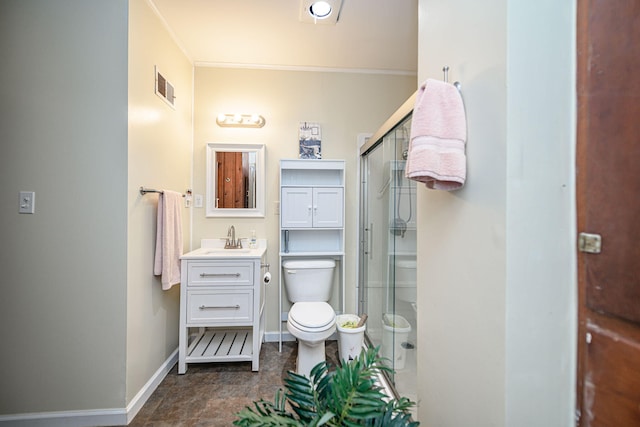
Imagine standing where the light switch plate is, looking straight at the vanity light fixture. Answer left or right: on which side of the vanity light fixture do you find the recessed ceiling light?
right

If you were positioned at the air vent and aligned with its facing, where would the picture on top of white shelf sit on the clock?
The picture on top of white shelf is roughly at 12 o'clock from the air vent.

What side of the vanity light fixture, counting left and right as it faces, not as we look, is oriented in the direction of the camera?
front

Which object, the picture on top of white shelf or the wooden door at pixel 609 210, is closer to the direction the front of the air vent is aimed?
the picture on top of white shelf

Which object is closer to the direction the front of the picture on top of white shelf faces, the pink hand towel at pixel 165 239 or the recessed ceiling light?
the recessed ceiling light

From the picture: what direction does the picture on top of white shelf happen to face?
toward the camera

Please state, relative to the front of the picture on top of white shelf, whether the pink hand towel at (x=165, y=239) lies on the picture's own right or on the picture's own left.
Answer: on the picture's own right

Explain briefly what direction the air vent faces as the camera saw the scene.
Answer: facing to the right of the viewer

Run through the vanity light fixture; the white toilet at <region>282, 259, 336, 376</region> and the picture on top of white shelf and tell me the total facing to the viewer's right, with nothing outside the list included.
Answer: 0

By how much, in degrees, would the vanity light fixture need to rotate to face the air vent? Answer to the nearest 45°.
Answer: approximately 45° to its right

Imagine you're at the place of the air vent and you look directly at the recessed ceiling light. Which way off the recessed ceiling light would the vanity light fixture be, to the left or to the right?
left

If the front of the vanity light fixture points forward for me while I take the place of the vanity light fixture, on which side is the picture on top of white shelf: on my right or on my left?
on my left

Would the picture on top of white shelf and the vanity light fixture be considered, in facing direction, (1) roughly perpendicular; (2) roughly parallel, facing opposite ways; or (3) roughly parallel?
roughly parallel

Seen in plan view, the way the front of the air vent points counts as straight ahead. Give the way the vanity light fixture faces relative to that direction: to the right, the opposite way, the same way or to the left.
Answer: to the right

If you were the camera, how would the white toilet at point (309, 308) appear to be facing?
facing the viewer

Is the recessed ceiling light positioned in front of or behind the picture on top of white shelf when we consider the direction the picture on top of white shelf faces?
in front

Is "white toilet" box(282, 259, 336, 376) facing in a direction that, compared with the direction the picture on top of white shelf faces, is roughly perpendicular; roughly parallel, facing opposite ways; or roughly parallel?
roughly parallel

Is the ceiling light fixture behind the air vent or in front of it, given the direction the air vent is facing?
in front

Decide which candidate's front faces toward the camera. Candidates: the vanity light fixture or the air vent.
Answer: the vanity light fixture
